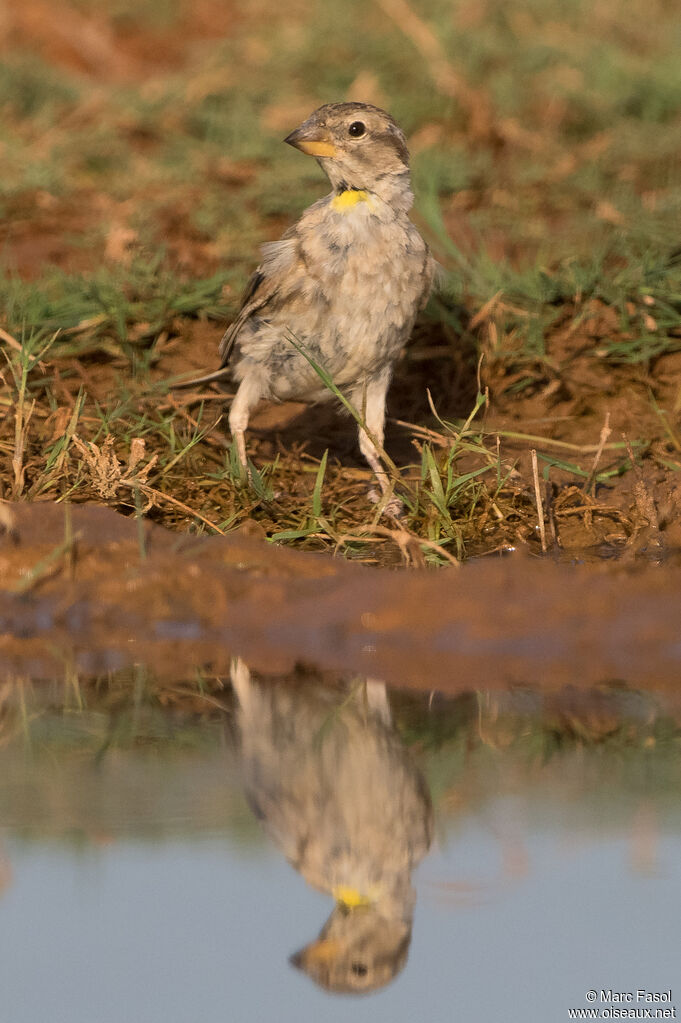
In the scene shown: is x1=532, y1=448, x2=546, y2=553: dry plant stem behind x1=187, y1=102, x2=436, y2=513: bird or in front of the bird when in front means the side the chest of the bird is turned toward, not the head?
in front
